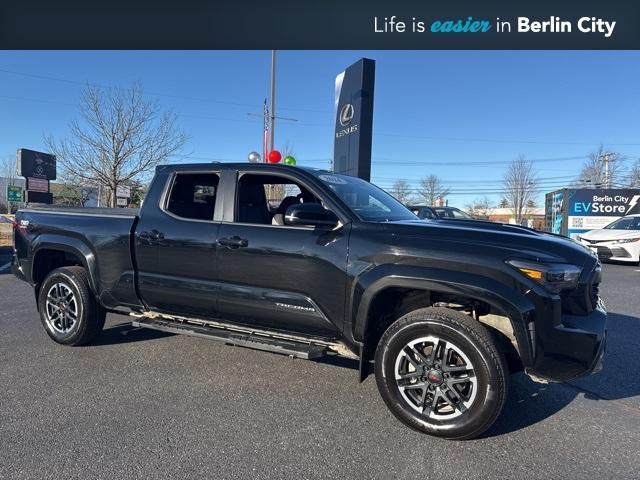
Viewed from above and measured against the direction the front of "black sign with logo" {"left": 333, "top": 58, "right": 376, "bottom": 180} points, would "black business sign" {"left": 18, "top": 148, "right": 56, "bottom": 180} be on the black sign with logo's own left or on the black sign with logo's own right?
on the black sign with logo's own right

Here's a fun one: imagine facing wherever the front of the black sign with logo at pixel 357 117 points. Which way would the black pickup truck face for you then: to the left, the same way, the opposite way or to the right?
to the left

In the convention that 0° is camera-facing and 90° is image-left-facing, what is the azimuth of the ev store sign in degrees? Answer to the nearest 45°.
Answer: approximately 0°

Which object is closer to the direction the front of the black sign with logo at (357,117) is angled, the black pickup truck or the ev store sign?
the black pickup truck

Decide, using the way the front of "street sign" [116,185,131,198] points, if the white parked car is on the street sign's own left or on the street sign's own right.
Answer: on the street sign's own left

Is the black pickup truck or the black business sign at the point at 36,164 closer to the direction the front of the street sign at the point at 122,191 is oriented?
the black pickup truck

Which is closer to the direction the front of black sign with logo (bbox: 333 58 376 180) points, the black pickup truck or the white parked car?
the black pickup truck

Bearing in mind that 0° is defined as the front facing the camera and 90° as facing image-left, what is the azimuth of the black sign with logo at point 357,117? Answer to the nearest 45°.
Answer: approximately 45°

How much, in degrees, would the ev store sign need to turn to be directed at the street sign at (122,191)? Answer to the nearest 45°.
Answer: approximately 45° to its right

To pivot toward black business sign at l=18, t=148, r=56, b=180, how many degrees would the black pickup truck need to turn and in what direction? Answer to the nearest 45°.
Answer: approximately 180°

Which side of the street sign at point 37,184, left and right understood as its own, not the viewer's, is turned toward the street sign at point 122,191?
left
